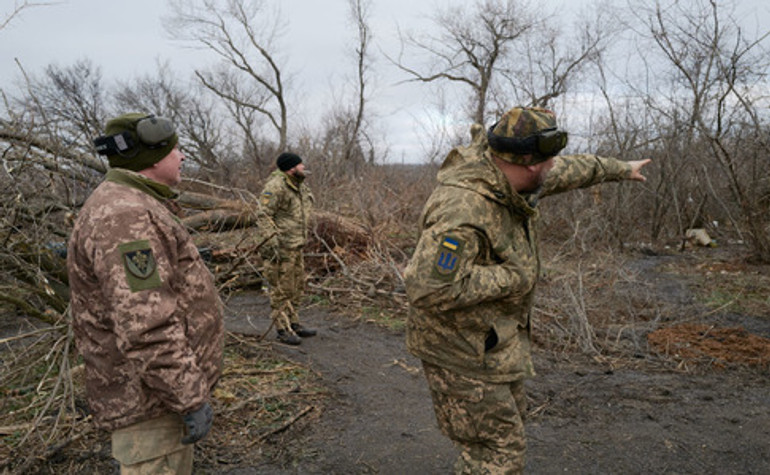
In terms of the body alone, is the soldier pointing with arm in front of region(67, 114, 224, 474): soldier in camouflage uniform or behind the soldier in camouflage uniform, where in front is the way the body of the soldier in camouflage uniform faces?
in front

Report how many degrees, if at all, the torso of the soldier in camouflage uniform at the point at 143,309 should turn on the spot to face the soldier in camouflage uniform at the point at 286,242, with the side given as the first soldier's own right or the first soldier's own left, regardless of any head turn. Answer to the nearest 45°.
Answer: approximately 90° to the first soldier's own left

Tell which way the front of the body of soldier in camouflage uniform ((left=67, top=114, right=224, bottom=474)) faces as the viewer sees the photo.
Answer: to the viewer's right

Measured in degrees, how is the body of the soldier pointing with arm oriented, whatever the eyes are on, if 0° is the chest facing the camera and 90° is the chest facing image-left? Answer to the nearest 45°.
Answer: approximately 270°

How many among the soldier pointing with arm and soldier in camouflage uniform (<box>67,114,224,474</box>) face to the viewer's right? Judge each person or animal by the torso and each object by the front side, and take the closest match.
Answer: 2

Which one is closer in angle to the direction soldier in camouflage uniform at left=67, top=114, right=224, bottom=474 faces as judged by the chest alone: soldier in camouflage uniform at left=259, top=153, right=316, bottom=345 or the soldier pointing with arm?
the soldier pointing with arm

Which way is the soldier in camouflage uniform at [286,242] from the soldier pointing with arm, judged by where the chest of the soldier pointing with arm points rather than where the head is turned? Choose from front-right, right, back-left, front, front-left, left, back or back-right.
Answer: back-left

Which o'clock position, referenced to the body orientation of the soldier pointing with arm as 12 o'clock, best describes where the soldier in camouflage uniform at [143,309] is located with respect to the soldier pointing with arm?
The soldier in camouflage uniform is roughly at 5 o'clock from the soldier pointing with arm.

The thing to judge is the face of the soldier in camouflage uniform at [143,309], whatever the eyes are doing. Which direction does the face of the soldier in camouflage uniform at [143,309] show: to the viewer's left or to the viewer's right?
to the viewer's right

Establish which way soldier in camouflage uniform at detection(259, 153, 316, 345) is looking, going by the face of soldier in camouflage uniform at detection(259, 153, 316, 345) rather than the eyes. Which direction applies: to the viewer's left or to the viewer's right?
to the viewer's right
